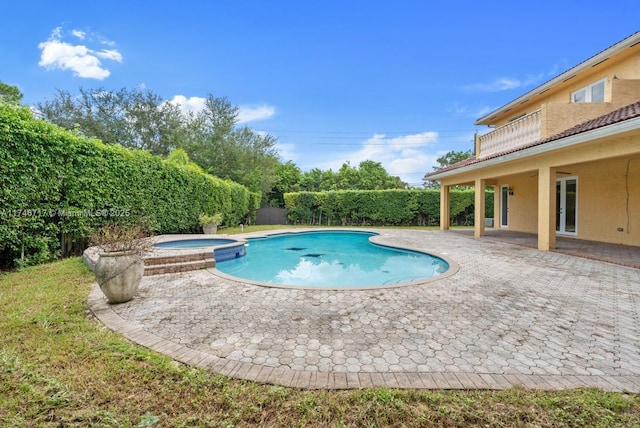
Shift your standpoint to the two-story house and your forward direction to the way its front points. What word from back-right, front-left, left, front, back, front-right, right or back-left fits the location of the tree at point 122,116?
front-right

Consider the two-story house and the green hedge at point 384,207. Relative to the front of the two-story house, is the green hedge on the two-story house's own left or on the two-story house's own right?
on the two-story house's own right

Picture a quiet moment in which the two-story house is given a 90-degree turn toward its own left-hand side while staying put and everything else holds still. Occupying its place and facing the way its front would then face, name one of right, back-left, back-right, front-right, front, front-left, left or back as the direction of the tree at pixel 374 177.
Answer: back

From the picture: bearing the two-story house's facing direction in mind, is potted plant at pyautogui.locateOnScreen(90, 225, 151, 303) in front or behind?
in front

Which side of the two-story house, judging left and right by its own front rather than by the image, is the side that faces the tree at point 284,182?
right

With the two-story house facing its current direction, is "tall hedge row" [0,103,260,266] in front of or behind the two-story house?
in front

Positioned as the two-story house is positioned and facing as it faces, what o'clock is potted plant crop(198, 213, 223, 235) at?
The potted plant is roughly at 1 o'clock from the two-story house.

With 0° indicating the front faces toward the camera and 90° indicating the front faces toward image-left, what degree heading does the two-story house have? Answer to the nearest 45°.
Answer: approximately 45°

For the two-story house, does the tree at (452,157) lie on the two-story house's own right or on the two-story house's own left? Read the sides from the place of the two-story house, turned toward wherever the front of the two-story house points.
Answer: on the two-story house's own right

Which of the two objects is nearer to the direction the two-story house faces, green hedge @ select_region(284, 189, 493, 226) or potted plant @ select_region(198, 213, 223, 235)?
the potted plant
